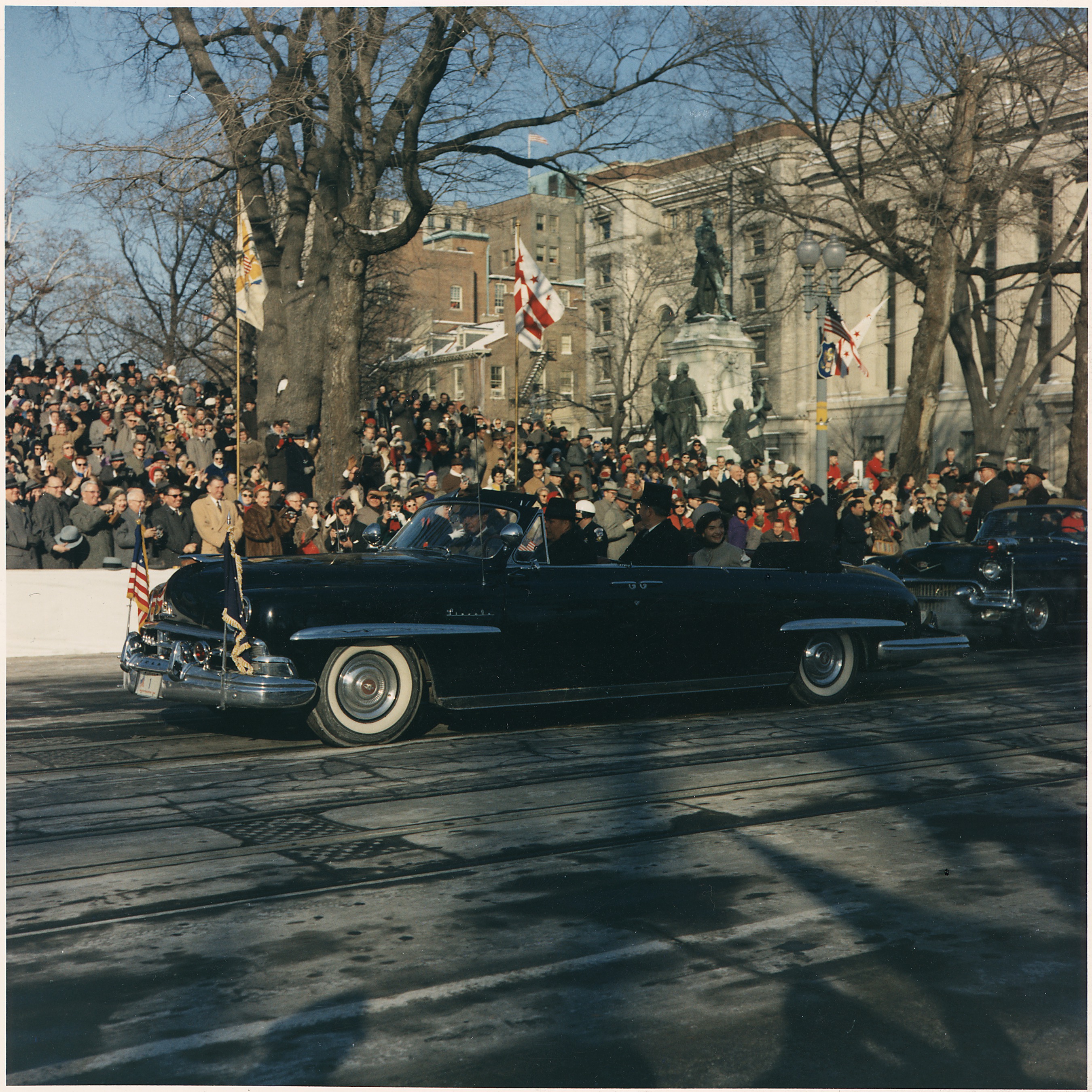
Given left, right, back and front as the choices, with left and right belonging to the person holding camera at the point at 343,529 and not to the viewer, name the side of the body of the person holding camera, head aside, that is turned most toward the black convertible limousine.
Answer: front

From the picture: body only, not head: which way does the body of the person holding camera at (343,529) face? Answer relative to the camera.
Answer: toward the camera

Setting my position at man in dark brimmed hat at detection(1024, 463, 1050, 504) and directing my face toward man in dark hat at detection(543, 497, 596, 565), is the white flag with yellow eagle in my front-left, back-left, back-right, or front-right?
front-right

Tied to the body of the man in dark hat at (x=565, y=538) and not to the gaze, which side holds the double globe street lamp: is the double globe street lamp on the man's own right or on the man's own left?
on the man's own right

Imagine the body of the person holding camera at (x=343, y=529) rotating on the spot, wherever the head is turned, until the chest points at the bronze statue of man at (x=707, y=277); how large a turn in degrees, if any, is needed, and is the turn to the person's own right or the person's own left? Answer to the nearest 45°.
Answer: approximately 135° to the person's own left

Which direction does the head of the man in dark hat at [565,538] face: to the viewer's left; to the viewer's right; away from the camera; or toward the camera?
to the viewer's left

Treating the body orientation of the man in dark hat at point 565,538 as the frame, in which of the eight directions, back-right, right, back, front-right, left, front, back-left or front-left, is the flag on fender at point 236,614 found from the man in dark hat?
front-left

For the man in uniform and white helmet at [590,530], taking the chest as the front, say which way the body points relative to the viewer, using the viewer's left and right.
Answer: facing the viewer and to the left of the viewer

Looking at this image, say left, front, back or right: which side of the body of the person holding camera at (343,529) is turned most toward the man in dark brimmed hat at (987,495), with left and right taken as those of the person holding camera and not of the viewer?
left

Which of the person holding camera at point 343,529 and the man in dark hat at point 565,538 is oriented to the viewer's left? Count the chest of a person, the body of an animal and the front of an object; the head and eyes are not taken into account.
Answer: the man in dark hat

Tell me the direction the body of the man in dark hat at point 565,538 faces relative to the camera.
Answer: to the viewer's left

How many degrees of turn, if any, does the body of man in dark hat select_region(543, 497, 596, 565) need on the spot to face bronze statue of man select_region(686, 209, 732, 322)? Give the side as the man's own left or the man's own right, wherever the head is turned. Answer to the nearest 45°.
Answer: approximately 90° to the man's own right

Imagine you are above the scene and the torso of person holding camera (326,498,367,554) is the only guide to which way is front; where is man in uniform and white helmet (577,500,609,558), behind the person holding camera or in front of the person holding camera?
in front

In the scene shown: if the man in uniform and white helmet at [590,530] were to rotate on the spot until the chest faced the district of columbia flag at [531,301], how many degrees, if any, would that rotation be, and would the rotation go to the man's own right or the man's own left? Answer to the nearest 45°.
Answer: approximately 135° to the man's own right

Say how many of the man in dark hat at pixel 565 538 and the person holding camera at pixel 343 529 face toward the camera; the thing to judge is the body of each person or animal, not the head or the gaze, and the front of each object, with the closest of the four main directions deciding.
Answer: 1

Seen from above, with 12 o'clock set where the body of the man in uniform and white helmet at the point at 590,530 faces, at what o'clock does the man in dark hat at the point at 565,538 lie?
the man in dark hat at the point at 565,538 is roughly at 9 o'clock from the man in uniform and white helmet at the point at 590,530.

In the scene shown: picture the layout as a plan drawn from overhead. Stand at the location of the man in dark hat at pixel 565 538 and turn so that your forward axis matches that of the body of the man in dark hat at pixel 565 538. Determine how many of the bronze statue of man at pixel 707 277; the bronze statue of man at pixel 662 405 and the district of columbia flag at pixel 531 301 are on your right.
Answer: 3

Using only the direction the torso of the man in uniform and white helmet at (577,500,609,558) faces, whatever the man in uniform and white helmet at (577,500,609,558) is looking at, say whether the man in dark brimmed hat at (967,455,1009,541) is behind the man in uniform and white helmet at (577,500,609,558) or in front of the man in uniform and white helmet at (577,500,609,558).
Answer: behind

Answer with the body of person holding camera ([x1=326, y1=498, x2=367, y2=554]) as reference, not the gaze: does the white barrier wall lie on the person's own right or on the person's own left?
on the person's own right

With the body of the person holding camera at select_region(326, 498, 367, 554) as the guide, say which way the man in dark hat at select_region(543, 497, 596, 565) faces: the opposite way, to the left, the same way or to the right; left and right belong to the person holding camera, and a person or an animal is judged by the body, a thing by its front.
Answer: to the right

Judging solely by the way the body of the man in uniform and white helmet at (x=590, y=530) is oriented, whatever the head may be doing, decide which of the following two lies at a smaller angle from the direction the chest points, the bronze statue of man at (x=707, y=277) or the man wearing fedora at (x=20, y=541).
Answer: the man wearing fedora
